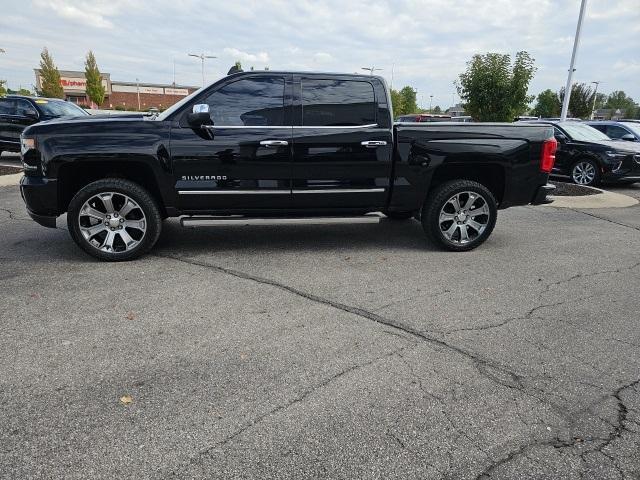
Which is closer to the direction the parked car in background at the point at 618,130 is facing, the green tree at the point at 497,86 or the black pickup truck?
the black pickup truck

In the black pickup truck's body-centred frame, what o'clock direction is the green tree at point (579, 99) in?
The green tree is roughly at 4 o'clock from the black pickup truck.

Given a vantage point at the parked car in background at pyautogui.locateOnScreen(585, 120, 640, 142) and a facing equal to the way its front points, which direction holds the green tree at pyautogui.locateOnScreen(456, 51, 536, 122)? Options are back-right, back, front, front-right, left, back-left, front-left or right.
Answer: back-right

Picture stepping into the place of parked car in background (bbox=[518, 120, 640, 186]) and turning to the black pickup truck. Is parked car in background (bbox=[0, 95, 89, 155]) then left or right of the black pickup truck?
right

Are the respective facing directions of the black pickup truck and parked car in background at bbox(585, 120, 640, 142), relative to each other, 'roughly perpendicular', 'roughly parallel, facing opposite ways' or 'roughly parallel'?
roughly perpendicular

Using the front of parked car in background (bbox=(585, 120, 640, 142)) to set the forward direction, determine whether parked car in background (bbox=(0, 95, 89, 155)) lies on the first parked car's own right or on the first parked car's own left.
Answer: on the first parked car's own right

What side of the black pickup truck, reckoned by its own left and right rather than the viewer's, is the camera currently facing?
left

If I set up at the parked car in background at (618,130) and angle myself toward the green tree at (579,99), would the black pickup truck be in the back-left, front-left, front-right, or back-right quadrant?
back-left

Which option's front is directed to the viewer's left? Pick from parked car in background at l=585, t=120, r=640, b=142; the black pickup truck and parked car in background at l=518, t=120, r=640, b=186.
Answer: the black pickup truck

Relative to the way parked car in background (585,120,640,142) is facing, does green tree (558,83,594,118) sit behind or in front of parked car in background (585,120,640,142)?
behind

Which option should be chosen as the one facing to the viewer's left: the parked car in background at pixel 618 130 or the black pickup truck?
the black pickup truck

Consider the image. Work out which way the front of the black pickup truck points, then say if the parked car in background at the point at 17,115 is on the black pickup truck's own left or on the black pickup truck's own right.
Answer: on the black pickup truck's own right

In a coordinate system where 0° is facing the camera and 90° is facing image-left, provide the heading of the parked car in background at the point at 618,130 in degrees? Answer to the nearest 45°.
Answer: approximately 315°

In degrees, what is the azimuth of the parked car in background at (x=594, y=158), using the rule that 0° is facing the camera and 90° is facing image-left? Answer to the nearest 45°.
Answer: approximately 315°
